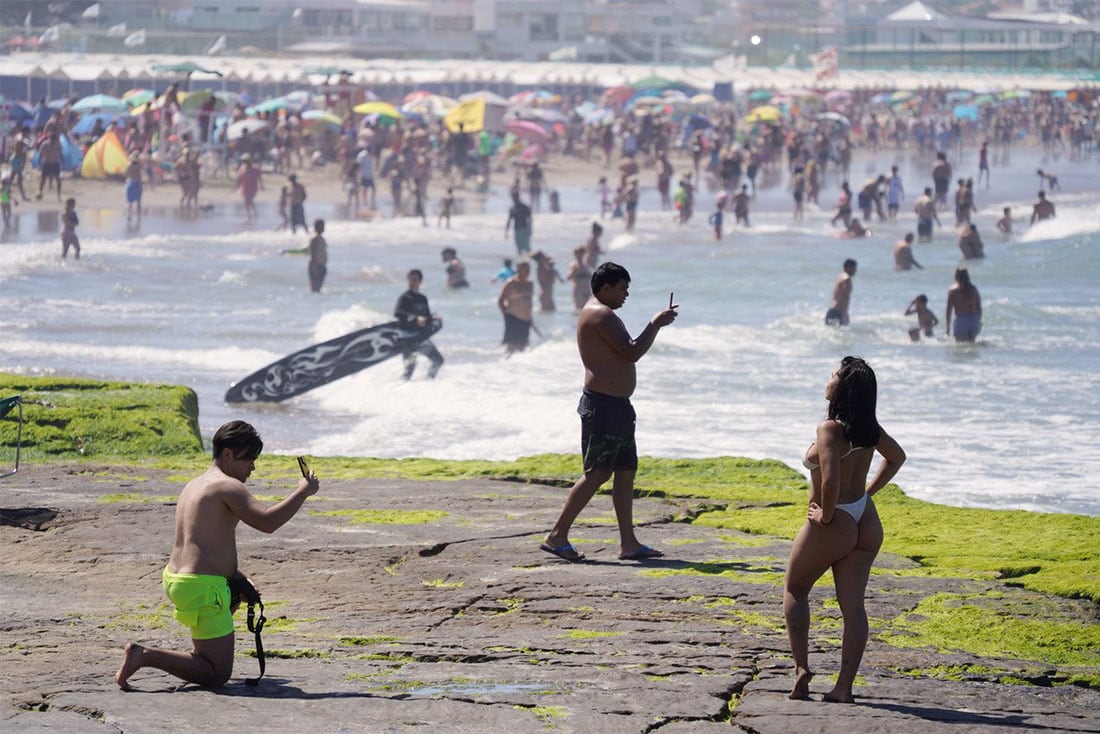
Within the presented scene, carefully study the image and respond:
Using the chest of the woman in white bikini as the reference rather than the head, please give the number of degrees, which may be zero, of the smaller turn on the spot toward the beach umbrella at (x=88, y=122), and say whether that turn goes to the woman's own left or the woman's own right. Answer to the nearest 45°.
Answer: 0° — they already face it

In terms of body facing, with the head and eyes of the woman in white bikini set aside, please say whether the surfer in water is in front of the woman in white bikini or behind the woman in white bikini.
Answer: in front

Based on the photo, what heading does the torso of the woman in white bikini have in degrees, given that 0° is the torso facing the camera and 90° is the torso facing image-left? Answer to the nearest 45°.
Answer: approximately 135°
